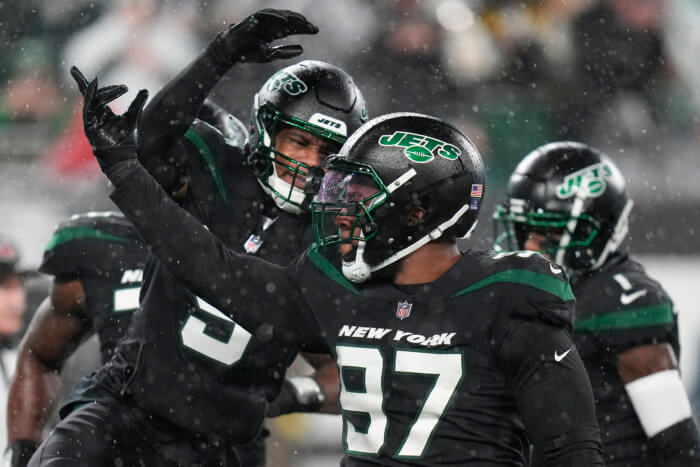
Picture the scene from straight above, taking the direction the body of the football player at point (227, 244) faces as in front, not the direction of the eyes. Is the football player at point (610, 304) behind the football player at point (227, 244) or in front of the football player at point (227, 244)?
in front

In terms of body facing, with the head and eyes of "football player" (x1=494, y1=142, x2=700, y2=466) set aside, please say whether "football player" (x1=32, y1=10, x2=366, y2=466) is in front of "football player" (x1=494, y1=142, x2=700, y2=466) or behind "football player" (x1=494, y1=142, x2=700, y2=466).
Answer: in front

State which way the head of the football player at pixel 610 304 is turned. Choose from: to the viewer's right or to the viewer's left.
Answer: to the viewer's left

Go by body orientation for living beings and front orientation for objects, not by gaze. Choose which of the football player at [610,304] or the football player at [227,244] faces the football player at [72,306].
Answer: the football player at [610,304]

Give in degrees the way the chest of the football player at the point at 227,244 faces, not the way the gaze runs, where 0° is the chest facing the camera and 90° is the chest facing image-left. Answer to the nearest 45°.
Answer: approximately 315°

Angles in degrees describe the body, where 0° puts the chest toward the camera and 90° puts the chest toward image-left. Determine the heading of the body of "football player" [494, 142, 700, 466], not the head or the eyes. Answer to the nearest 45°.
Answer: approximately 90°

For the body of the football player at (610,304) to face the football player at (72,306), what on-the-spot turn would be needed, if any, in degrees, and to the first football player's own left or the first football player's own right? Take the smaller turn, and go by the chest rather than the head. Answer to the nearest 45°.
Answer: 0° — they already face them

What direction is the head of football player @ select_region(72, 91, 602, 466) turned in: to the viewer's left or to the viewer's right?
to the viewer's left

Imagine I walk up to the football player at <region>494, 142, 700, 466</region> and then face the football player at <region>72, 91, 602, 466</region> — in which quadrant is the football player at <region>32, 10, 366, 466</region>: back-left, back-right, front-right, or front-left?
front-right
